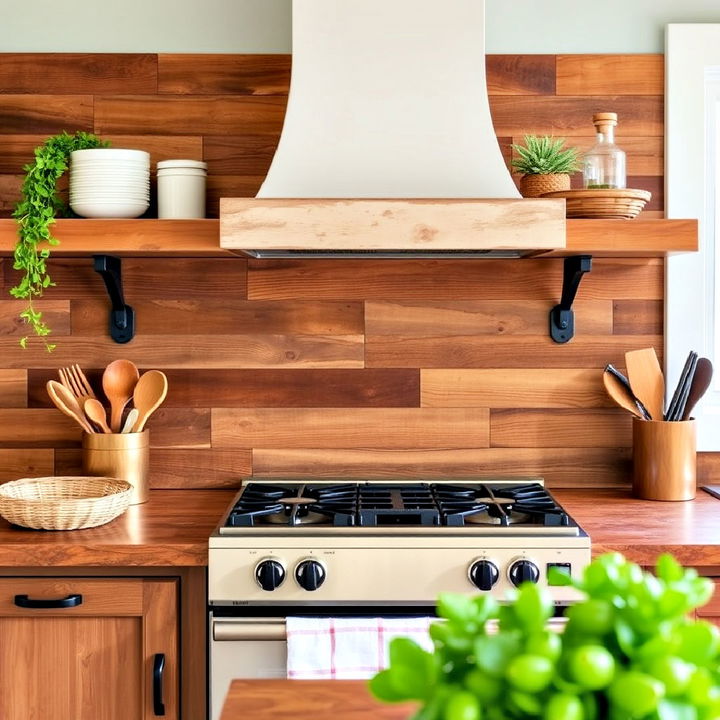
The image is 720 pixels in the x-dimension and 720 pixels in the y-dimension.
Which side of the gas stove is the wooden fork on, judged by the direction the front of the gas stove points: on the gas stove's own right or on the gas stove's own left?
on the gas stove's own right

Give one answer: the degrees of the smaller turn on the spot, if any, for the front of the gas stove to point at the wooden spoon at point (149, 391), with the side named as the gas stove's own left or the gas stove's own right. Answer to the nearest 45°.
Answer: approximately 135° to the gas stove's own right

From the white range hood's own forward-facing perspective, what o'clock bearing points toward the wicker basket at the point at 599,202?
The wicker basket is roughly at 9 o'clock from the white range hood.

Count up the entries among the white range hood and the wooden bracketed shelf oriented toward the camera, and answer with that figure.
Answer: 2

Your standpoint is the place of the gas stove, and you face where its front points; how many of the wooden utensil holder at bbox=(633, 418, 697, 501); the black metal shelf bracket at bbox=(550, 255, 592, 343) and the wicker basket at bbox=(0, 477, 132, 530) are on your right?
1

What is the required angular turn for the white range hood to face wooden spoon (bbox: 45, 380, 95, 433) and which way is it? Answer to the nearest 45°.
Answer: approximately 90° to its right
